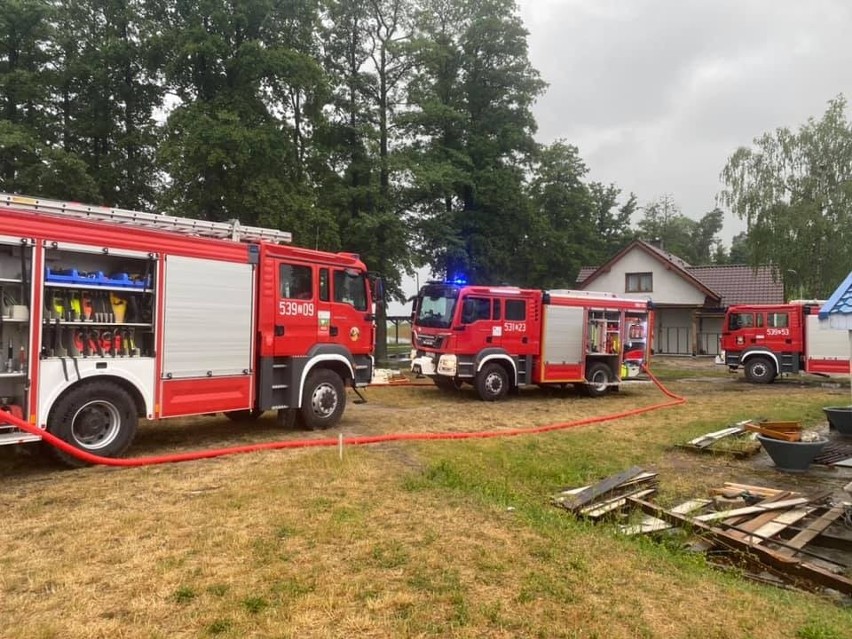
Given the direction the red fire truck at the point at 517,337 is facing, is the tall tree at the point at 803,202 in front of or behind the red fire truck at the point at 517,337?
behind

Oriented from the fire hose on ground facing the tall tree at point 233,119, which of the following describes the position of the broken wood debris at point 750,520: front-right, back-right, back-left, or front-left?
back-right

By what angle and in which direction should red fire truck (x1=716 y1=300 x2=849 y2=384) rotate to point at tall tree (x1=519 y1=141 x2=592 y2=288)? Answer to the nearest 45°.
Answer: approximately 45° to its right

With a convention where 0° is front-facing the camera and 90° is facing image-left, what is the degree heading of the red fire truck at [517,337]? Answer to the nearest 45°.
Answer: approximately 45°

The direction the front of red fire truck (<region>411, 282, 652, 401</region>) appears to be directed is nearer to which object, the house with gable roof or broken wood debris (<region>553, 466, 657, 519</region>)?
the broken wood debris

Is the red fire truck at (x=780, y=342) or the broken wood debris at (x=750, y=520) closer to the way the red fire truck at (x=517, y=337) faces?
the broken wood debris

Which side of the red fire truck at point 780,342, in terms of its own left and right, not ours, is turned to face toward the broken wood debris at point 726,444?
left

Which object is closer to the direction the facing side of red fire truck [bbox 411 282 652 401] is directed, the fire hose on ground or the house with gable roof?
the fire hose on ground

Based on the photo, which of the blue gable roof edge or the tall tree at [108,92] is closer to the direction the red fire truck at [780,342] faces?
the tall tree

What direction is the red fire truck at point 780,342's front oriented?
to the viewer's left

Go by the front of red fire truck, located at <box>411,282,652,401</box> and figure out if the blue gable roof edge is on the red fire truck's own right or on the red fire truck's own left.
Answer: on the red fire truck's own left

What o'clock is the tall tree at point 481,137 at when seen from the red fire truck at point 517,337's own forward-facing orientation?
The tall tree is roughly at 4 o'clock from the red fire truck.

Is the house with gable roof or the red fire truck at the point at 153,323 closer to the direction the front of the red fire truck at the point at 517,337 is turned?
the red fire truck

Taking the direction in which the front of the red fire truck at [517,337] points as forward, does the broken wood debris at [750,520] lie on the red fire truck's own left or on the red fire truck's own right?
on the red fire truck's own left
